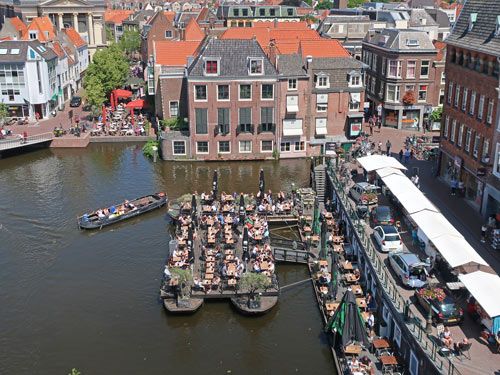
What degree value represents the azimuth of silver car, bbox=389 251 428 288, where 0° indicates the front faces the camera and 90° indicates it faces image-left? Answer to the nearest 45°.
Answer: approximately 135°

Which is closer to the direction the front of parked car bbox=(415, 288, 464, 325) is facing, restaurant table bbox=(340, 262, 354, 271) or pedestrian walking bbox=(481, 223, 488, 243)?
the restaurant table

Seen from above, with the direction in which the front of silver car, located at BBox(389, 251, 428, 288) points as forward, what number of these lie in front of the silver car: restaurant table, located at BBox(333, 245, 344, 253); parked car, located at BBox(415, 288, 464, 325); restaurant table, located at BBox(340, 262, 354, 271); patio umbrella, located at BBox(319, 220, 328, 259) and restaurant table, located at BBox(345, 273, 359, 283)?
4

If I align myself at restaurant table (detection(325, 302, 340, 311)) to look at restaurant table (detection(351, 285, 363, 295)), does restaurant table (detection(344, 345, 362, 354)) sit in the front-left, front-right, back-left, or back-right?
back-right

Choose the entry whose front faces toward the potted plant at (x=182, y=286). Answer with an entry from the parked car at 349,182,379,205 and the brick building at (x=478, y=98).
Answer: the brick building

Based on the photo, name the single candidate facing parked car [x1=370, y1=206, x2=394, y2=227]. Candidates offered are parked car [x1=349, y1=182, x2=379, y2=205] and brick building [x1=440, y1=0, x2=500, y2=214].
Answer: the brick building

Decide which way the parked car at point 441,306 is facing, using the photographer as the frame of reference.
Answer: facing away from the viewer and to the left of the viewer

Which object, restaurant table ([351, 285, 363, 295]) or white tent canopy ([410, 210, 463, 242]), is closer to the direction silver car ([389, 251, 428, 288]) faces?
the white tent canopy

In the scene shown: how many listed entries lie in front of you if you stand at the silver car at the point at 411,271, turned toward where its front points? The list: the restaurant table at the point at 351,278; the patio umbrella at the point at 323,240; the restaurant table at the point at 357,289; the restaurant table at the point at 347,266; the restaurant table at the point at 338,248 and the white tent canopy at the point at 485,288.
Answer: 5

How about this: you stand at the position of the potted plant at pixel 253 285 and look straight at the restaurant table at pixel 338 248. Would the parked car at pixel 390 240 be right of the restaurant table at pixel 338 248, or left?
right

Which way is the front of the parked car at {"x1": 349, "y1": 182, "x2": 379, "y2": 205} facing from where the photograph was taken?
facing away from the viewer and to the left of the viewer

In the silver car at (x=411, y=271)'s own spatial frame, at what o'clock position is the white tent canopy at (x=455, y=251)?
The white tent canopy is roughly at 4 o'clock from the silver car.

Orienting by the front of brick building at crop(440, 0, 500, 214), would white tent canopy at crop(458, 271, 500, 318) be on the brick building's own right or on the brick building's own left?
on the brick building's own left

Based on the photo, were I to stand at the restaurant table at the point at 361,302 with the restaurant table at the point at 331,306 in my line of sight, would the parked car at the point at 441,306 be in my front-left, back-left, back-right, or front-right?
back-left
